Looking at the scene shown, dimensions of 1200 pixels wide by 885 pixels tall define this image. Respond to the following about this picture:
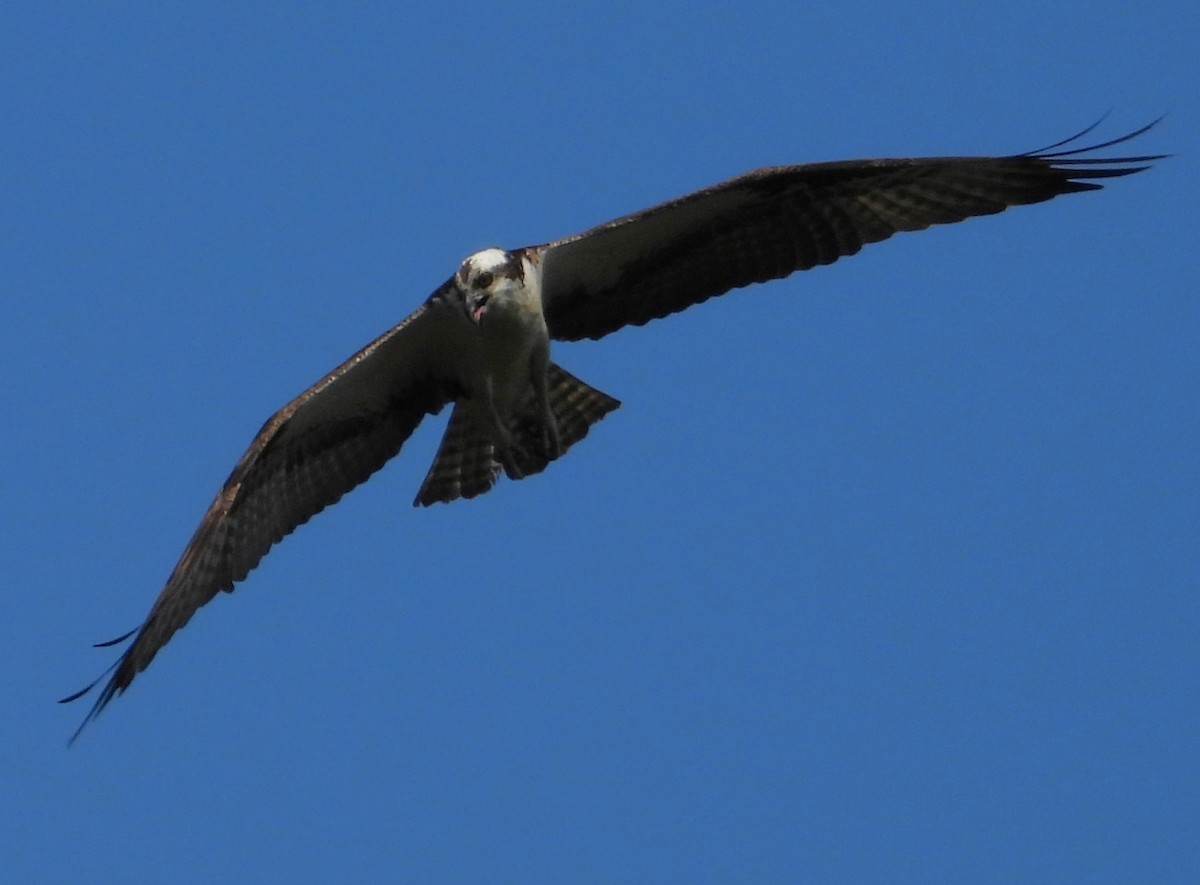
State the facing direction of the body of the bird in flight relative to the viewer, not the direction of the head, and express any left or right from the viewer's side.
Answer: facing the viewer
